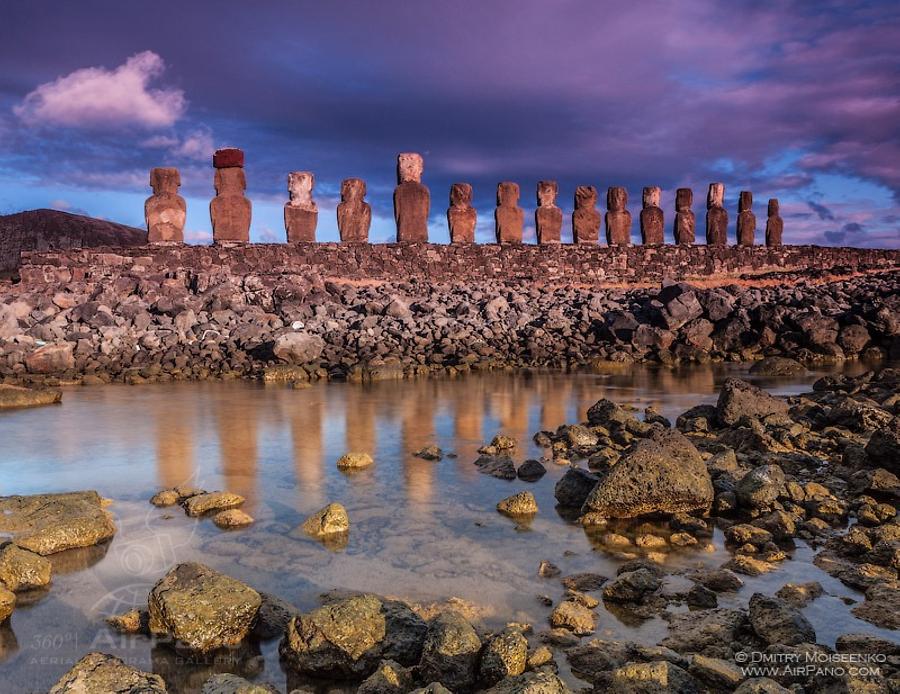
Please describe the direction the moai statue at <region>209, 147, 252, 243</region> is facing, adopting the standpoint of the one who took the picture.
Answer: facing away from the viewer

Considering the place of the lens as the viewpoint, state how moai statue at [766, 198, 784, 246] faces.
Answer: facing away from the viewer and to the left of the viewer

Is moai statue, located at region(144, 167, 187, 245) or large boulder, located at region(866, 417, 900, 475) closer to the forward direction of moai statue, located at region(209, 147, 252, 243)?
the moai statue

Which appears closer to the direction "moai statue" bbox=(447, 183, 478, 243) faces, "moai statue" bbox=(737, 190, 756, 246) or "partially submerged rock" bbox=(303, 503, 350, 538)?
the moai statue

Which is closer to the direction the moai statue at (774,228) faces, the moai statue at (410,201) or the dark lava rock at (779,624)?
the moai statue

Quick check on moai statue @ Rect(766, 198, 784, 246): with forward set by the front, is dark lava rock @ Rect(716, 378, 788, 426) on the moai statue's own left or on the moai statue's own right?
on the moai statue's own left

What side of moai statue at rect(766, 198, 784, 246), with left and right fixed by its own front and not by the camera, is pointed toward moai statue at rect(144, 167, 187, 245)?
left

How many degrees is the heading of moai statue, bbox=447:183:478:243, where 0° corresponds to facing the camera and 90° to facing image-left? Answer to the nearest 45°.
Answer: approximately 180°

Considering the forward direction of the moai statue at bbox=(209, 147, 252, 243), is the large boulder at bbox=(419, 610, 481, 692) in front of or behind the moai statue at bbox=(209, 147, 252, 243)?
behind

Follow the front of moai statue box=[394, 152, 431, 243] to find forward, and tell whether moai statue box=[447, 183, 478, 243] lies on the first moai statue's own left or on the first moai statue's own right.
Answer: on the first moai statue's own right

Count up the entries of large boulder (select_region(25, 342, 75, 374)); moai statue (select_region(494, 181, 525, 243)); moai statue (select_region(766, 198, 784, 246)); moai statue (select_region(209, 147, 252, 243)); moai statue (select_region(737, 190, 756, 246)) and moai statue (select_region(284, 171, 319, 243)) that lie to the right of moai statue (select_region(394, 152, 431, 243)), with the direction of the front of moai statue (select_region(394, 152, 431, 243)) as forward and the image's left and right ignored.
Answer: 3

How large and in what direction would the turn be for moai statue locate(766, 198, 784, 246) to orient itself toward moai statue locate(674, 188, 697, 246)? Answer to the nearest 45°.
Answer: approximately 90° to its left

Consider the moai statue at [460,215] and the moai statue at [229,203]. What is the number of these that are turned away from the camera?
2

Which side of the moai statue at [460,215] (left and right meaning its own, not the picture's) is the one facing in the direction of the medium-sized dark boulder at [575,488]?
back

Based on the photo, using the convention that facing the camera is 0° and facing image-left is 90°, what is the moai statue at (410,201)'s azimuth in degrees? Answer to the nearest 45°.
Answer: approximately 180°

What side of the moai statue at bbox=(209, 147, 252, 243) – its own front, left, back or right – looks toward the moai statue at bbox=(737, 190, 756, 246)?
right
